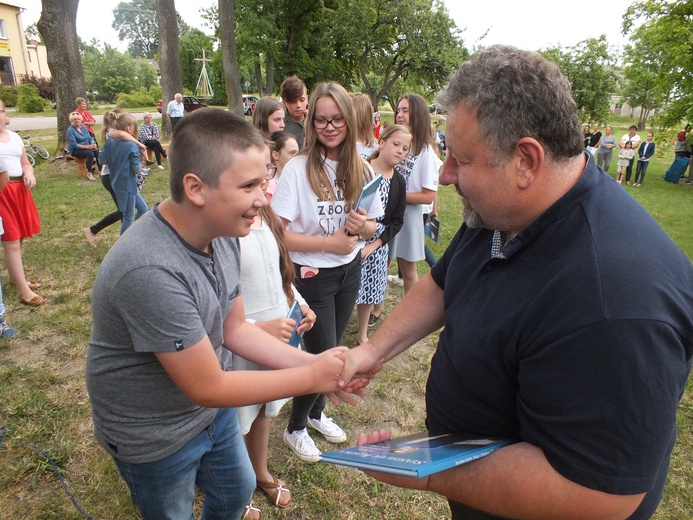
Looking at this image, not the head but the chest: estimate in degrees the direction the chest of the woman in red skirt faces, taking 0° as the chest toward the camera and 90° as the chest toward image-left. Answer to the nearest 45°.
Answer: approximately 315°

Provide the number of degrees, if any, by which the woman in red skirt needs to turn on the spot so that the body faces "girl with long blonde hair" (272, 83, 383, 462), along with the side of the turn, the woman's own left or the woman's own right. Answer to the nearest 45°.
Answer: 0° — they already face them

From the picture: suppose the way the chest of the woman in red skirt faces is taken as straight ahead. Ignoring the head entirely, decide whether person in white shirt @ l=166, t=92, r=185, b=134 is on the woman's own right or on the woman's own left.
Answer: on the woman's own left

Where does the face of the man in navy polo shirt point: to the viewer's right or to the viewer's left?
to the viewer's left

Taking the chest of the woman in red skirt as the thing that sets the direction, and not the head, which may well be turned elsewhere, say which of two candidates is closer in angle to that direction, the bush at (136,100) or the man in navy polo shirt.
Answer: the man in navy polo shirt

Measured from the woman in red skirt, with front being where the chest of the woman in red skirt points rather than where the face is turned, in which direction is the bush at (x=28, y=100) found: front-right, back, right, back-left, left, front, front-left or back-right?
back-left

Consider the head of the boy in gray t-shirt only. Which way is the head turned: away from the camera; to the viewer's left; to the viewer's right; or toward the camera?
to the viewer's right

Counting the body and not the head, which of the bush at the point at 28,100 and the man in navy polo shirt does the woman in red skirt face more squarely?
the man in navy polo shirt

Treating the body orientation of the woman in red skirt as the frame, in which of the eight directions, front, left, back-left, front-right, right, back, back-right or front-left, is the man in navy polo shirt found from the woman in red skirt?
front-right
